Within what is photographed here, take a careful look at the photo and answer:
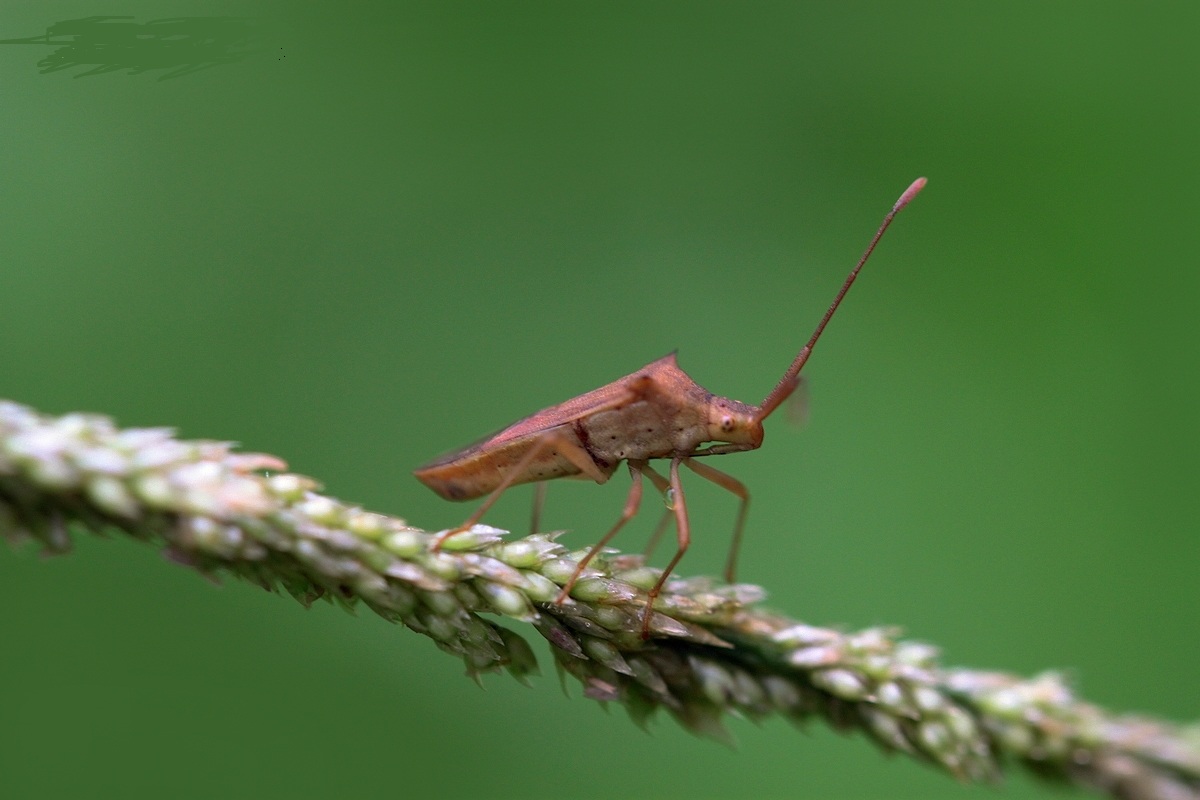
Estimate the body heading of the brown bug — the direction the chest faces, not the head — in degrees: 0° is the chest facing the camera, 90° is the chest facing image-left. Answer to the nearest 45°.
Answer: approximately 270°
